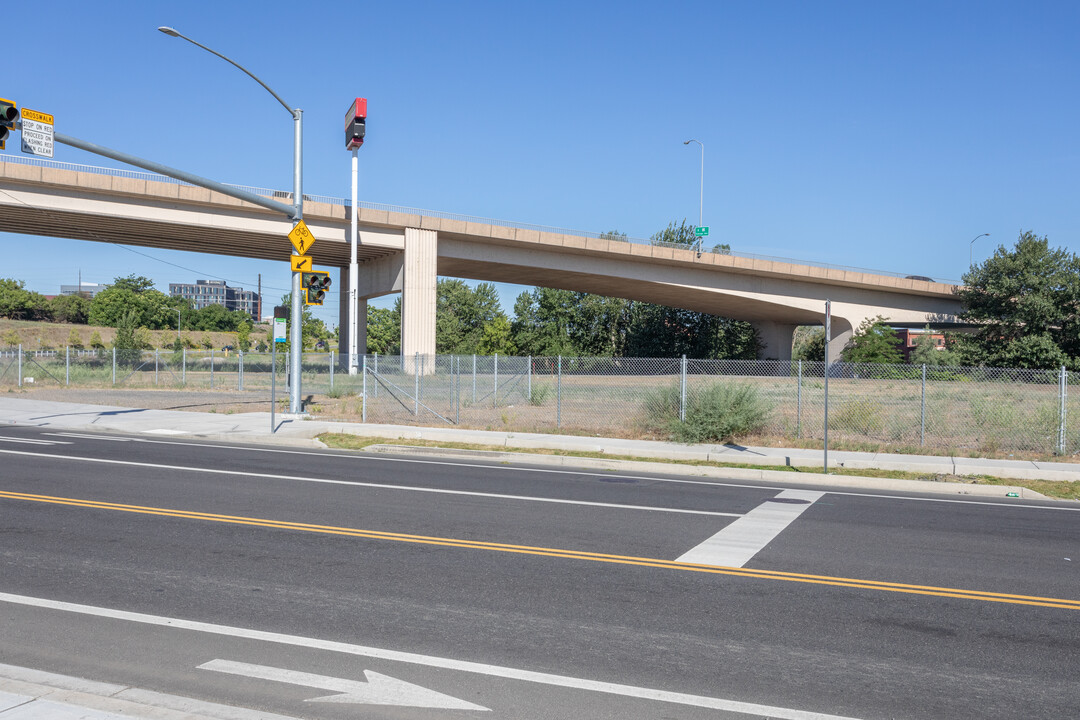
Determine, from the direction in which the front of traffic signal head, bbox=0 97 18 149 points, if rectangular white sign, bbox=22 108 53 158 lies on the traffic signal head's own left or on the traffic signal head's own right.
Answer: on the traffic signal head's own left

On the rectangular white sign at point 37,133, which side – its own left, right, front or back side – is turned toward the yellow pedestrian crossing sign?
left

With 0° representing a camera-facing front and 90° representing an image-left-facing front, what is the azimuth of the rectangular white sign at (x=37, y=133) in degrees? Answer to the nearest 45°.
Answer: approximately 315°

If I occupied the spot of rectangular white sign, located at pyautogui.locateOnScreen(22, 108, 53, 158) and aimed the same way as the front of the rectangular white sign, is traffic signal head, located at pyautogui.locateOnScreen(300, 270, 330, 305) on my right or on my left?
on my left

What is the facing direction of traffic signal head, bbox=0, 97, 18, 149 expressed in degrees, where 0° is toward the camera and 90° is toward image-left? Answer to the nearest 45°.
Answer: approximately 315°
